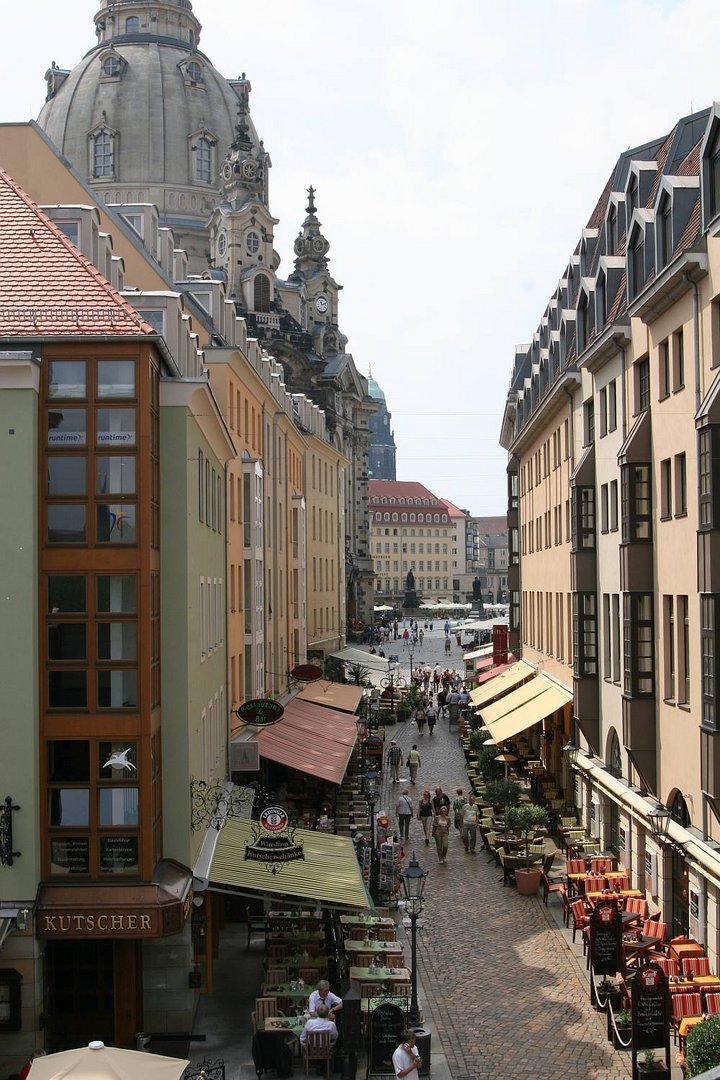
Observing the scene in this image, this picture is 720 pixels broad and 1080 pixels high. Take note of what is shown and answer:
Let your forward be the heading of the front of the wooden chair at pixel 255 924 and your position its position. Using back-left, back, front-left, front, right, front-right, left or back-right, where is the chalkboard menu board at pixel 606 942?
front-right

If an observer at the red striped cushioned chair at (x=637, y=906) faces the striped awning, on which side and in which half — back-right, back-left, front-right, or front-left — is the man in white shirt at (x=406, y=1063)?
front-left

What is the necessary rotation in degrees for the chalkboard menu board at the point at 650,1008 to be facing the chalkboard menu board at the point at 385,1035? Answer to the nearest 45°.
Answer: approximately 90° to its right

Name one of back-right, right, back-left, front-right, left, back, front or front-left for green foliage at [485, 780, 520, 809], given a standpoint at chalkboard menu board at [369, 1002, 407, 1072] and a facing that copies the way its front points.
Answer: back

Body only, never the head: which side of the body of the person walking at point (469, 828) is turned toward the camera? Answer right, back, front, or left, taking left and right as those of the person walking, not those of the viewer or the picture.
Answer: front

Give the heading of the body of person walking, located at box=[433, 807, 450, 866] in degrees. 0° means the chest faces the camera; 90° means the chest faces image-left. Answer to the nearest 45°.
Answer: approximately 0°

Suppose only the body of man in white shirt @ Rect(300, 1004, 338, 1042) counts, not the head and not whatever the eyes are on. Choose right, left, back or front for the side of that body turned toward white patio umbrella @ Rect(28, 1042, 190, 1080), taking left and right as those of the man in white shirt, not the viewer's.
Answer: back

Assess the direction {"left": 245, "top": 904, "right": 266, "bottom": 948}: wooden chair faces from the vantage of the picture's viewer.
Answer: facing to the right of the viewer

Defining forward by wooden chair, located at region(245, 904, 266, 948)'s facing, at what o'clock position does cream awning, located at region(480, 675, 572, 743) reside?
The cream awning is roughly at 10 o'clock from the wooden chair.

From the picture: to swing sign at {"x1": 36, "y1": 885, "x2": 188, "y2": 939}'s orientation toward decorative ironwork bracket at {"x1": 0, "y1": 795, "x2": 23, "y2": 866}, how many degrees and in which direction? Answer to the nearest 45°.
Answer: approximately 90° to its right

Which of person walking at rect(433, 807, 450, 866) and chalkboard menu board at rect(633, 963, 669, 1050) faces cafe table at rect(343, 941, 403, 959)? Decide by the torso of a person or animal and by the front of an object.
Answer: the person walking

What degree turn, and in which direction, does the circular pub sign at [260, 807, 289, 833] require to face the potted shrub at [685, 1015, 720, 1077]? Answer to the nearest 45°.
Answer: approximately 45° to its left

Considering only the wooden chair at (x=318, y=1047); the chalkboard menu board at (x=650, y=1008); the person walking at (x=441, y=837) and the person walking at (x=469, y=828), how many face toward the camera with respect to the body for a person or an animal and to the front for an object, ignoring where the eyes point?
3

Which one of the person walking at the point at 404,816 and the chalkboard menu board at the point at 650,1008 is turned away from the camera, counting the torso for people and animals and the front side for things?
the person walking

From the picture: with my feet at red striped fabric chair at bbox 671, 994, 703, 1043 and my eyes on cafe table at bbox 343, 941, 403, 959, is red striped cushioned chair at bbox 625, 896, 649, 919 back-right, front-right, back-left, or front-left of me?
front-right

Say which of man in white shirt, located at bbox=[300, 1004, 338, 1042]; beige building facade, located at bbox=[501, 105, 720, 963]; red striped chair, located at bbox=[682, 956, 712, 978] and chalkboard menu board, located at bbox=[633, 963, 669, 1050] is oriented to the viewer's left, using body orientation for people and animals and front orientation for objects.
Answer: the beige building facade
